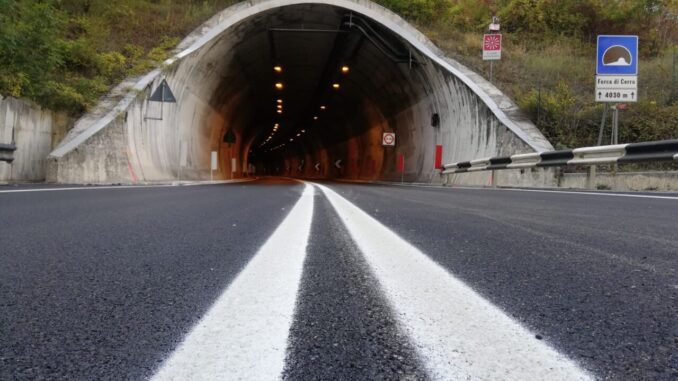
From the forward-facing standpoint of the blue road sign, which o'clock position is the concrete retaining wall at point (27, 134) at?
The concrete retaining wall is roughly at 2 o'clock from the blue road sign.

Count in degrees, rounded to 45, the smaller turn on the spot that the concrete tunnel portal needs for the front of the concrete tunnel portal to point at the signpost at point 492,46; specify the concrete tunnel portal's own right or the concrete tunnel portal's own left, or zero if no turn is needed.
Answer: approximately 90° to the concrete tunnel portal's own left

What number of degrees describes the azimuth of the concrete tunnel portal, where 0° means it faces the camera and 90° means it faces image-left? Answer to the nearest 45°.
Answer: approximately 0°

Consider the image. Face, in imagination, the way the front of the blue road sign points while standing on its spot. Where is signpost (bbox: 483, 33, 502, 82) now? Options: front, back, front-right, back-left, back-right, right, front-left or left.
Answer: back-right

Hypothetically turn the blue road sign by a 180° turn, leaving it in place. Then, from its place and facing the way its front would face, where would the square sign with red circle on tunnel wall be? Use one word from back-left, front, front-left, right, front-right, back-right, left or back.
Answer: front-left

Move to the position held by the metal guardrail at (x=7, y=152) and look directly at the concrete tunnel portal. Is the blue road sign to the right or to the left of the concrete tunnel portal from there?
right

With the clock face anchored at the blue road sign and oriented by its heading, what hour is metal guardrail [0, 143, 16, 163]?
The metal guardrail is roughly at 2 o'clock from the blue road sign.

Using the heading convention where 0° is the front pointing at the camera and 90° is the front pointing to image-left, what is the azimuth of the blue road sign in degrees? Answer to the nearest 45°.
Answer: approximately 0°

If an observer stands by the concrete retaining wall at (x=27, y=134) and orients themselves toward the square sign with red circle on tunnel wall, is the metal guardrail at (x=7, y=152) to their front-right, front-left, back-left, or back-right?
back-right

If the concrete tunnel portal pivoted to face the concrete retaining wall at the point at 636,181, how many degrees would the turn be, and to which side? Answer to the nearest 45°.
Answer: approximately 45° to its left

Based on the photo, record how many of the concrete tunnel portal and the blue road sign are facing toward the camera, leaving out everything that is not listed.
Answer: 2

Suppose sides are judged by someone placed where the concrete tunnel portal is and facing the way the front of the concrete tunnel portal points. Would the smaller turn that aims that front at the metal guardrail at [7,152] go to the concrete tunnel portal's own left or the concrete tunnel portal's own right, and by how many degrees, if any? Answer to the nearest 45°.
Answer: approximately 45° to the concrete tunnel portal's own right
